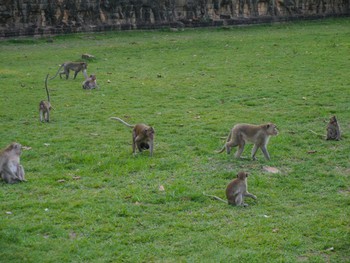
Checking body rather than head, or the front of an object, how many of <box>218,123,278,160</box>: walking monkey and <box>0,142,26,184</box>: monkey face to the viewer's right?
2

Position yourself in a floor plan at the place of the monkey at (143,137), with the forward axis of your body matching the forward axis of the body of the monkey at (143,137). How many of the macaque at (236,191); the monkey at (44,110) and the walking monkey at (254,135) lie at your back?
1

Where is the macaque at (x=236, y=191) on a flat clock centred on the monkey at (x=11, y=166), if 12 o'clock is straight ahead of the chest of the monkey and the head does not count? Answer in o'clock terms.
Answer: The macaque is roughly at 1 o'clock from the monkey.

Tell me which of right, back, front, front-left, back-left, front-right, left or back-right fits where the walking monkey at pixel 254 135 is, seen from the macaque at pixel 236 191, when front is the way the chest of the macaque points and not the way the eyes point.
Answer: left

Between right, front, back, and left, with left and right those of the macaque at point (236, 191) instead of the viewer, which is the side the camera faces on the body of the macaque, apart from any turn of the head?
right

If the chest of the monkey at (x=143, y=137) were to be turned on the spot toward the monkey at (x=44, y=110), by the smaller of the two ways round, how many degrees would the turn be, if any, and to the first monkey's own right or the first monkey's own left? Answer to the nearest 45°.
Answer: approximately 180°

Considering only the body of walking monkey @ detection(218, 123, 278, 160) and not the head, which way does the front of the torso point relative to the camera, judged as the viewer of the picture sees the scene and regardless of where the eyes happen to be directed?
to the viewer's right

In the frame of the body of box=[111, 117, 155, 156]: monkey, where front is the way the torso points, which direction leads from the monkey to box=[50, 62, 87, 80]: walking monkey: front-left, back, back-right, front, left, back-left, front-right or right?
back-left

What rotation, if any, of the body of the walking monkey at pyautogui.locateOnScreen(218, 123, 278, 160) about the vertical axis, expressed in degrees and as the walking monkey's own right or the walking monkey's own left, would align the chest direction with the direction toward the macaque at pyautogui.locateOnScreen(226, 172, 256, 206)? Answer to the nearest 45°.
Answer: approximately 90° to the walking monkey's own right

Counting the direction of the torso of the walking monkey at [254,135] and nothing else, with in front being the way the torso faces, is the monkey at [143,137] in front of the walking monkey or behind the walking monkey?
behind

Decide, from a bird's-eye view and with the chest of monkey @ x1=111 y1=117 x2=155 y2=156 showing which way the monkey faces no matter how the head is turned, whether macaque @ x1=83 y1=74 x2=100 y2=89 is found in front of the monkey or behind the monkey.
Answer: behind

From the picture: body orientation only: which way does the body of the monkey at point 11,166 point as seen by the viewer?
to the viewer's right
